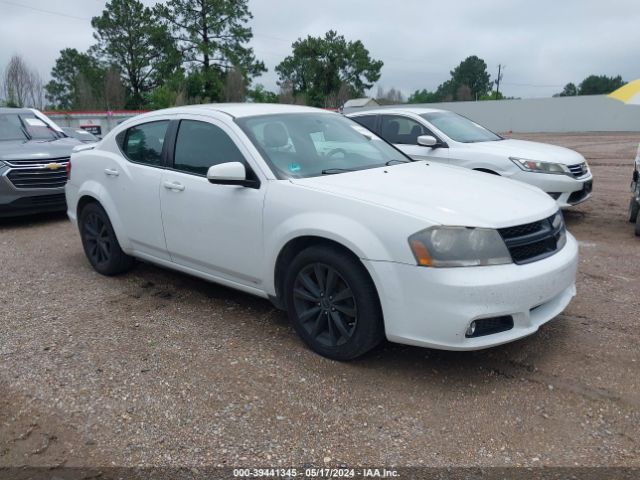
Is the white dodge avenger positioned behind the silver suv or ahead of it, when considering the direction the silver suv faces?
ahead

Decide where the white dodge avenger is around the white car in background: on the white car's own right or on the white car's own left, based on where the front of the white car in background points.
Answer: on the white car's own right

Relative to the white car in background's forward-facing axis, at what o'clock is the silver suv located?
The silver suv is roughly at 4 o'clock from the white car in background.

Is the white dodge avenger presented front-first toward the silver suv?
no

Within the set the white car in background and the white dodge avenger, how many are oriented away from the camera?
0

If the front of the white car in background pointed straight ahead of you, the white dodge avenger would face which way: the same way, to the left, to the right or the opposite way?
the same way

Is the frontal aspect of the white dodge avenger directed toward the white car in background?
no

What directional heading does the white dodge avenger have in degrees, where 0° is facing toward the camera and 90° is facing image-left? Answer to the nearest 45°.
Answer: approximately 315°

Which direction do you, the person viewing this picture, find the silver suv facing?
facing the viewer and to the right of the viewer

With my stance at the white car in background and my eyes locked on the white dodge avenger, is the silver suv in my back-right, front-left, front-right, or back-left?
front-right

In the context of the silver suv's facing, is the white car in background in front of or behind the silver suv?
in front

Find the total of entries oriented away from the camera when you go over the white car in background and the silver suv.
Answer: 0

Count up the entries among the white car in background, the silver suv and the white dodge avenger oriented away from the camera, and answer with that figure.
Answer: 0
